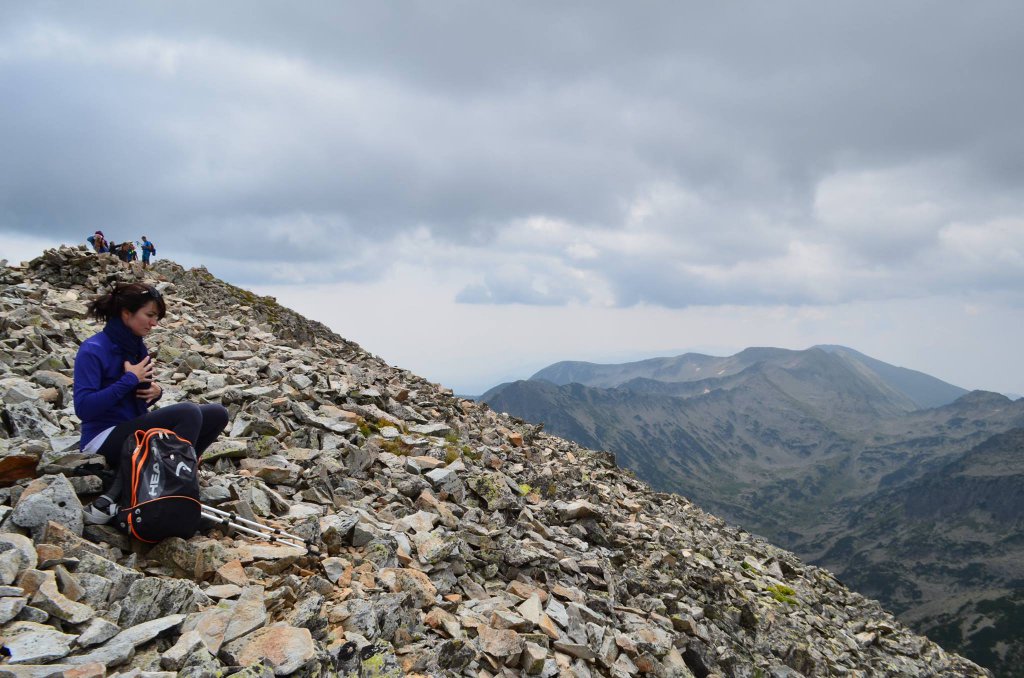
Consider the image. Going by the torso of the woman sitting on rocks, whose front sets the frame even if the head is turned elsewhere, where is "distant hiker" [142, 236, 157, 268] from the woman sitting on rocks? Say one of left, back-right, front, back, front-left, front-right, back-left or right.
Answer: left

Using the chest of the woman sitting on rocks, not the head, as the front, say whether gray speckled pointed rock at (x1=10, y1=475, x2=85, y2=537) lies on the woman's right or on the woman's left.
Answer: on the woman's right

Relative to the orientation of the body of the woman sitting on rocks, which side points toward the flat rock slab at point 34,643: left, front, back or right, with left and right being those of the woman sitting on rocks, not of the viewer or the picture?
right

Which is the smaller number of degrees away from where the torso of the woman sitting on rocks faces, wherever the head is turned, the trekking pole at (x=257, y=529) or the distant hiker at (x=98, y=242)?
the trekking pole

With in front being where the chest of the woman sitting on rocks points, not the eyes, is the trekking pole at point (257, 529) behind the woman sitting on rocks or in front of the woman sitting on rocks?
in front

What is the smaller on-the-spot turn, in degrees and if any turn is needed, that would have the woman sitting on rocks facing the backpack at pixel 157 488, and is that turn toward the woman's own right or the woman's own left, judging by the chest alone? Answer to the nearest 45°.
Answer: approximately 45° to the woman's own right

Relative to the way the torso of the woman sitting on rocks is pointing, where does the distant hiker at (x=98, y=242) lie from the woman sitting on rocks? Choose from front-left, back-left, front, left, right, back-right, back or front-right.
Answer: left

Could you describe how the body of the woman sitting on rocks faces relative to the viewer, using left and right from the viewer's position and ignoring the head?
facing to the right of the viewer
